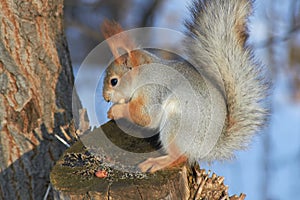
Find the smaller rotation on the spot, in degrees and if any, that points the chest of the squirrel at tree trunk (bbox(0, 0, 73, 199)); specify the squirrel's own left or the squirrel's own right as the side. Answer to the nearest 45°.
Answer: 0° — it already faces it

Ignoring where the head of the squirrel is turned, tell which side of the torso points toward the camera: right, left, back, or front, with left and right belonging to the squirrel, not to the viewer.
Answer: left
